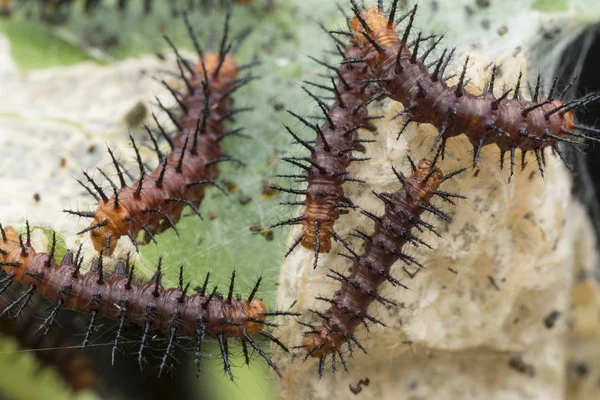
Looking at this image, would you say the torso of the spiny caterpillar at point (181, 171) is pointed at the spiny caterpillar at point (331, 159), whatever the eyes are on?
no

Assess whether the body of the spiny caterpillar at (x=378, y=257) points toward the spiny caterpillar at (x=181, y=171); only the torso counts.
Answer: no

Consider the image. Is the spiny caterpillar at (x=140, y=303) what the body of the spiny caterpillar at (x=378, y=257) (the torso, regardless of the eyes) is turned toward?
no
